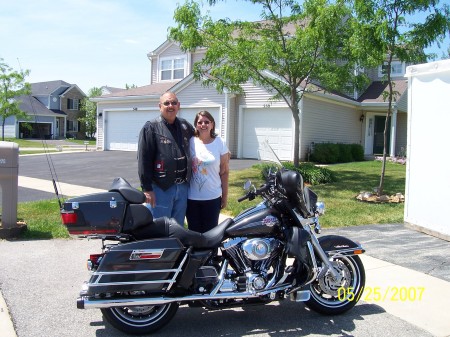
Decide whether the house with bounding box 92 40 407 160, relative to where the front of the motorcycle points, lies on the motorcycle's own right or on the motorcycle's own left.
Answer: on the motorcycle's own left

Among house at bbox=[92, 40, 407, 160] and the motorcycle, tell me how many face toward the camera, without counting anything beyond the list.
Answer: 1

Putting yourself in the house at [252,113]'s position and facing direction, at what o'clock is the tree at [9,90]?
The tree is roughly at 4 o'clock from the house.

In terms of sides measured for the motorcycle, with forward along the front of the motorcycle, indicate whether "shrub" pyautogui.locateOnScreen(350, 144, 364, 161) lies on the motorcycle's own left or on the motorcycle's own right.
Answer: on the motorcycle's own left

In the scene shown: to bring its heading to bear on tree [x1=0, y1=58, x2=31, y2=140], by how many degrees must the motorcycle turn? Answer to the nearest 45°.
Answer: approximately 135° to its left

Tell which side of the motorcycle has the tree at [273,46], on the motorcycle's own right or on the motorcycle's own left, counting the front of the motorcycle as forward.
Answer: on the motorcycle's own left

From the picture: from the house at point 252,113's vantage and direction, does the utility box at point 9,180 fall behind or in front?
in front

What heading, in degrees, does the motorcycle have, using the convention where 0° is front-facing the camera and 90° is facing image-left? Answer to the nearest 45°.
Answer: approximately 270°

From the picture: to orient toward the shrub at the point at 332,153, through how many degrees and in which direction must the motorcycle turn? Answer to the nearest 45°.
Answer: approximately 90° to its left

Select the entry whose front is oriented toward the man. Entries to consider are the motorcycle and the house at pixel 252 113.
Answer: the house

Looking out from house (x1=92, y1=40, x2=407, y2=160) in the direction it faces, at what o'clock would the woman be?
The woman is roughly at 12 o'clock from the house.

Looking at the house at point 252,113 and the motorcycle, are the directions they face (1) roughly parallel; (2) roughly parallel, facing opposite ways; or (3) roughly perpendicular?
roughly perpendicular

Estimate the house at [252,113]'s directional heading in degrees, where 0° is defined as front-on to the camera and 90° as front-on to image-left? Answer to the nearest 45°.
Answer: approximately 0°
